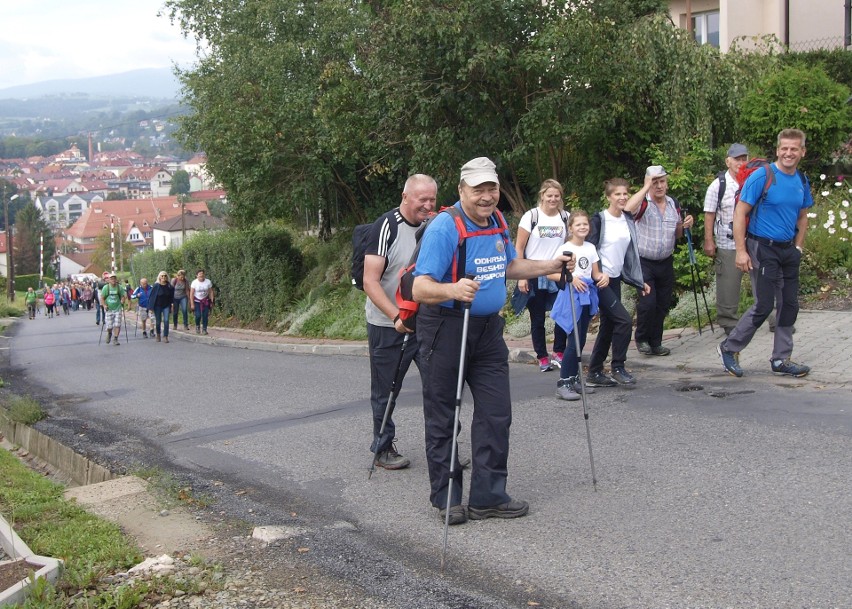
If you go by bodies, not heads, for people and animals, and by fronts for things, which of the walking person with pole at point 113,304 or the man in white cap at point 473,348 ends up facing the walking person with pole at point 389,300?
the walking person with pole at point 113,304

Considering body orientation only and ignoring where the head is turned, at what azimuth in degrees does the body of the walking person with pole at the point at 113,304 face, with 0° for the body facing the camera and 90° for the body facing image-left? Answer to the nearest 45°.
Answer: approximately 0°

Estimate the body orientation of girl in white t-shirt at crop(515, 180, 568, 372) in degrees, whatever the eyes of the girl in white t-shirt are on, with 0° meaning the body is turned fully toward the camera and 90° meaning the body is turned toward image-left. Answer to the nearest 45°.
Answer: approximately 315°

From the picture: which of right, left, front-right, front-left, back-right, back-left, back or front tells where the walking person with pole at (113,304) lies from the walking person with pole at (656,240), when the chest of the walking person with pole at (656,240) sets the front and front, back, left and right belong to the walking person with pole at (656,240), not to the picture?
back

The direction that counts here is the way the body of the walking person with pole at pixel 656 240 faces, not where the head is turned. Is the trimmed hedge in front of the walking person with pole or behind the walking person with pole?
behind

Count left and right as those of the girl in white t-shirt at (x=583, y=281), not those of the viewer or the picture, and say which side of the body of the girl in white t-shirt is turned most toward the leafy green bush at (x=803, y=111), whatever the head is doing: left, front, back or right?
left

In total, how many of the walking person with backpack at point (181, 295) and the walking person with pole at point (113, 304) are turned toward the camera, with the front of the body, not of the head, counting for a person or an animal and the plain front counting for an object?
2

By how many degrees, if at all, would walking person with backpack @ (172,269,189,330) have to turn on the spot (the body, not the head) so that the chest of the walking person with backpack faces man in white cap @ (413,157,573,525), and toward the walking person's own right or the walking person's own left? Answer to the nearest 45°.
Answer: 0° — they already face them

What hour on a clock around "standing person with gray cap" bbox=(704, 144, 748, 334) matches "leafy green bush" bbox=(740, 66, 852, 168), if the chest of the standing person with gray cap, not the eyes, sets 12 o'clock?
The leafy green bush is roughly at 8 o'clock from the standing person with gray cap.

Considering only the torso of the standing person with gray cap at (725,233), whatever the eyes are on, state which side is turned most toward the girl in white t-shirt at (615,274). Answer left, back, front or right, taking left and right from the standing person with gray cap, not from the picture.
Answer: right

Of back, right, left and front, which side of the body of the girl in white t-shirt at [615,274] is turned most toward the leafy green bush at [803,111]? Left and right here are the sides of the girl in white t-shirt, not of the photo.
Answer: left

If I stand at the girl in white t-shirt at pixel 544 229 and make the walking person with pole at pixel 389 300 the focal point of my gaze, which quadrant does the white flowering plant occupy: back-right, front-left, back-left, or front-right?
back-left
